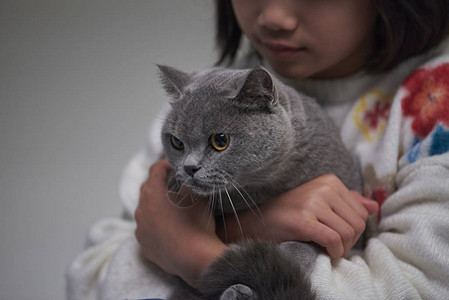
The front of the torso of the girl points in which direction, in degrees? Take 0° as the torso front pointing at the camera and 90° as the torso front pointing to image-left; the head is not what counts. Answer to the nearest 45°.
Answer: approximately 45°

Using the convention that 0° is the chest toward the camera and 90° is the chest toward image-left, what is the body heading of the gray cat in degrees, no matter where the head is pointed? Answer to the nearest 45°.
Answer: approximately 45°
